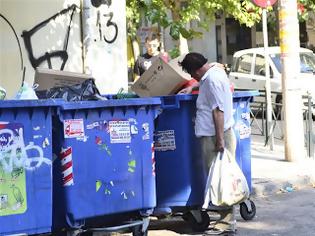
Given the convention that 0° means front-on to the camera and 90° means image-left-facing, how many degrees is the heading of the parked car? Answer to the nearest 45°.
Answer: approximately 315°

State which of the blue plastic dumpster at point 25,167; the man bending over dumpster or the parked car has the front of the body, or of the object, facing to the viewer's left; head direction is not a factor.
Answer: the man bending over dumpster

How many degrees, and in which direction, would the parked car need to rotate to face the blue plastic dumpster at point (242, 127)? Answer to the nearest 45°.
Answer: approximately 45° to its right

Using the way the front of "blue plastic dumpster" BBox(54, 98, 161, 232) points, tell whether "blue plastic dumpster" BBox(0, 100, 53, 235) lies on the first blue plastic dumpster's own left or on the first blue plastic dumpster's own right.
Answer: on the first blue plastic dumpster's own right

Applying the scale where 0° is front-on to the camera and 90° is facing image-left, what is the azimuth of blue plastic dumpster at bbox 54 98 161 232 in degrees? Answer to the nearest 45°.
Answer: approximately 0°

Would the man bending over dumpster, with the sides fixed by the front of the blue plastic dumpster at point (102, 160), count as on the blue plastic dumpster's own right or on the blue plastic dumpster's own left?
on the blue plastic dumpster's own left

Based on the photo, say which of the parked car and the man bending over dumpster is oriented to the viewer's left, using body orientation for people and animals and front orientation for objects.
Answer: the man bending over dumpster

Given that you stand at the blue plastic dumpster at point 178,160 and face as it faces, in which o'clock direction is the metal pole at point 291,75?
The metal pole is roughly at 7 o'clock from the blue plastic dumpster.

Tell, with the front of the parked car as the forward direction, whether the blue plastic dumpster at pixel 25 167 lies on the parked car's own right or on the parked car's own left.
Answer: on the parked car's own right

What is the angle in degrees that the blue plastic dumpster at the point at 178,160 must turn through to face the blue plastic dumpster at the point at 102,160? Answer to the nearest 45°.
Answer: approximately 45° to its right
